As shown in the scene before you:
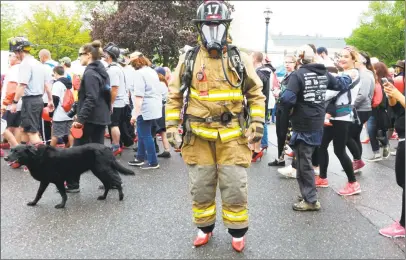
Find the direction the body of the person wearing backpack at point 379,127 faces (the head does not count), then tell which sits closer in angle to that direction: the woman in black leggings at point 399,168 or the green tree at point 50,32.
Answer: the green tree

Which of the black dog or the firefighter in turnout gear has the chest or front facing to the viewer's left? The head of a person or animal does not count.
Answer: the black dog

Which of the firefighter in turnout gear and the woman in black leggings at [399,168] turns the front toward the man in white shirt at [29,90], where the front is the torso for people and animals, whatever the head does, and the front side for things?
the woman in black leggings

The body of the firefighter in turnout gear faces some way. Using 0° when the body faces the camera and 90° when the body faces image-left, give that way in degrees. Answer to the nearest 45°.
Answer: approximately 0°

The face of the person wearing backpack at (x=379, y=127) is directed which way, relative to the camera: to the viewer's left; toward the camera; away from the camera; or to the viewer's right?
away from the camera

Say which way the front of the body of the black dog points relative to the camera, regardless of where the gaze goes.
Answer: to the viewer's left

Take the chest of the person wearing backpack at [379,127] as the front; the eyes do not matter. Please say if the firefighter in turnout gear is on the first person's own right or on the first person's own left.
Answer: on the first person's own left
